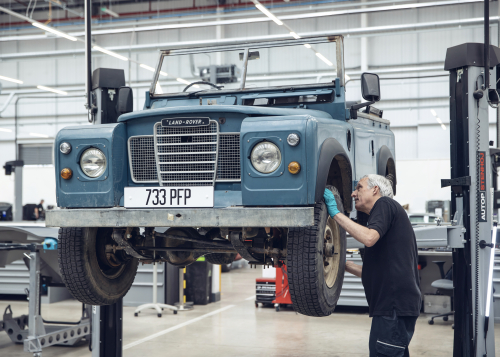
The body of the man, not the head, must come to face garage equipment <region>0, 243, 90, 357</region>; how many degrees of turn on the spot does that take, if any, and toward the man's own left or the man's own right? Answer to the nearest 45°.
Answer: approximately 45° to the man's own right

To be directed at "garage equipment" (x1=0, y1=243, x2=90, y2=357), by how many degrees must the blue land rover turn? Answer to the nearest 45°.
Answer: approximately 90° to its right

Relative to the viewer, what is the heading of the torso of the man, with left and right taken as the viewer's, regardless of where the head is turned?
facing to the left of the viewer

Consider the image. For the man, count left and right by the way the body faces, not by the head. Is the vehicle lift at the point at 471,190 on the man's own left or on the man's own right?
on the man's own right

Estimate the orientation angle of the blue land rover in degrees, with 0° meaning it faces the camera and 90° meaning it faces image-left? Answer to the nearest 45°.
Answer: approximately 45°

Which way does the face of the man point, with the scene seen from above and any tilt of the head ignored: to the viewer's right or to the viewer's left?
to the viewer's left

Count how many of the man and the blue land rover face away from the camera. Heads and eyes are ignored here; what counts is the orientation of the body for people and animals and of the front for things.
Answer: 0

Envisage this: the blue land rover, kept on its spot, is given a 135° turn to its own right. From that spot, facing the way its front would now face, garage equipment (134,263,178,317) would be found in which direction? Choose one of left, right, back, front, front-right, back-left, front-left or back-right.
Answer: front
